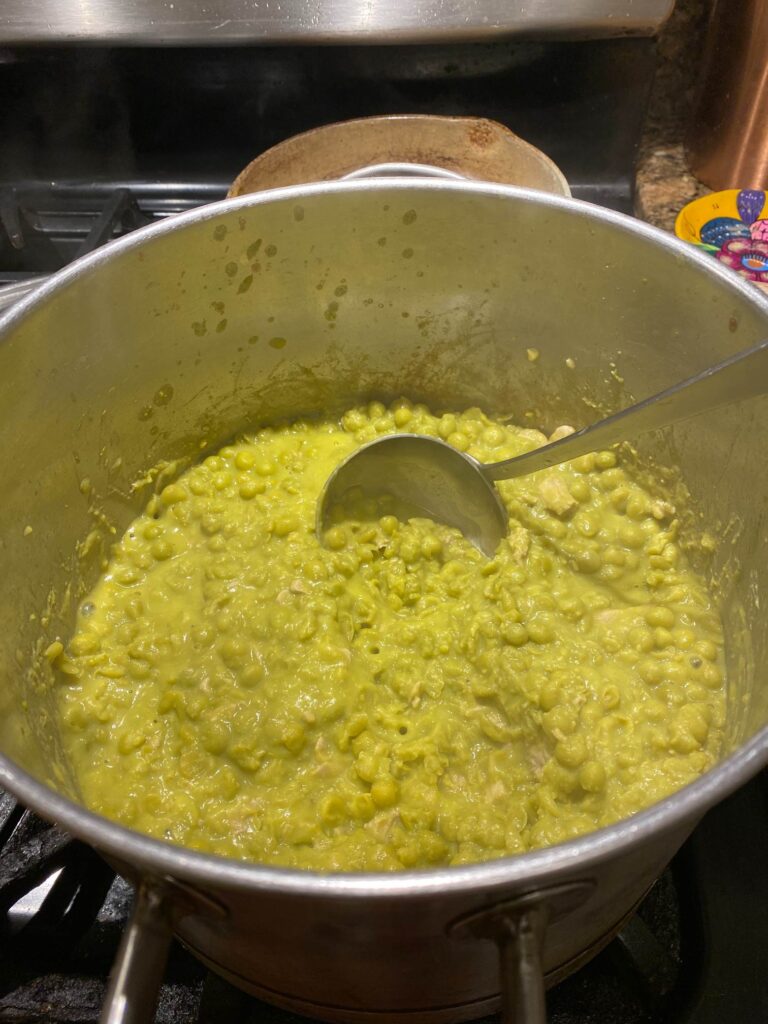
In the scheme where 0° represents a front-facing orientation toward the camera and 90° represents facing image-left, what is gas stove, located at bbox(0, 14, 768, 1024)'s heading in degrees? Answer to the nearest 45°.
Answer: approximately 0°

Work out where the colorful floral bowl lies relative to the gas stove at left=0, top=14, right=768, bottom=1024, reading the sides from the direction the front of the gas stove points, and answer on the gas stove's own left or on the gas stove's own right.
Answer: on the gas stove's own left
